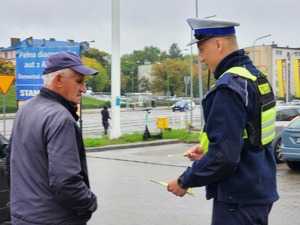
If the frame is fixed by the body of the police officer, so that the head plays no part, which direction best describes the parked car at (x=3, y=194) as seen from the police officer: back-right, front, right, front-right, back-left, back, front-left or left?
front-right

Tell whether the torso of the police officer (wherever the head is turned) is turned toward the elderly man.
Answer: yes

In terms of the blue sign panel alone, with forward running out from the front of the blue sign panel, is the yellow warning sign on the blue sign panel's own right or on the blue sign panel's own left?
on the blue sign panel's own right

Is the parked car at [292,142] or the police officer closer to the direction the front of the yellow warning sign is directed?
the police officer

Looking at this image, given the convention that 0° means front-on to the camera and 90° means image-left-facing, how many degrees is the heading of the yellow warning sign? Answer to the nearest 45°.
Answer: approximately 0°

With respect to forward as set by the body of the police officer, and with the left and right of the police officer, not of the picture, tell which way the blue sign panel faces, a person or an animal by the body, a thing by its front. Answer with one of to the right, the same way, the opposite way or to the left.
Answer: to the left

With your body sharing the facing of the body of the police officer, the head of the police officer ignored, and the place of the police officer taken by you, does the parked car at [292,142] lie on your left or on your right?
on your right

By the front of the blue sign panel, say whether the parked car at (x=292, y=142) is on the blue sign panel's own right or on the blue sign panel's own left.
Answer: on the blue sign panel's own left

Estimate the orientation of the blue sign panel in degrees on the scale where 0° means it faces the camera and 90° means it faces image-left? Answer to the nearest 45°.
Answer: approximately 0°

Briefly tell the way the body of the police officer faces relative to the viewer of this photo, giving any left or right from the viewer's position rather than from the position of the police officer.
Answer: facing to the left of the viewer

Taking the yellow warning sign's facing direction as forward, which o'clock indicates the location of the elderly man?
The elderly man is roughly at 12 o'clock from the yellow warning sign.

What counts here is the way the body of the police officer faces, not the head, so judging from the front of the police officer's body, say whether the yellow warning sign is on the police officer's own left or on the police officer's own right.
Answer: on the police officer's own right

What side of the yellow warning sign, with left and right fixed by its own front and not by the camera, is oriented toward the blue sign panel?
left
